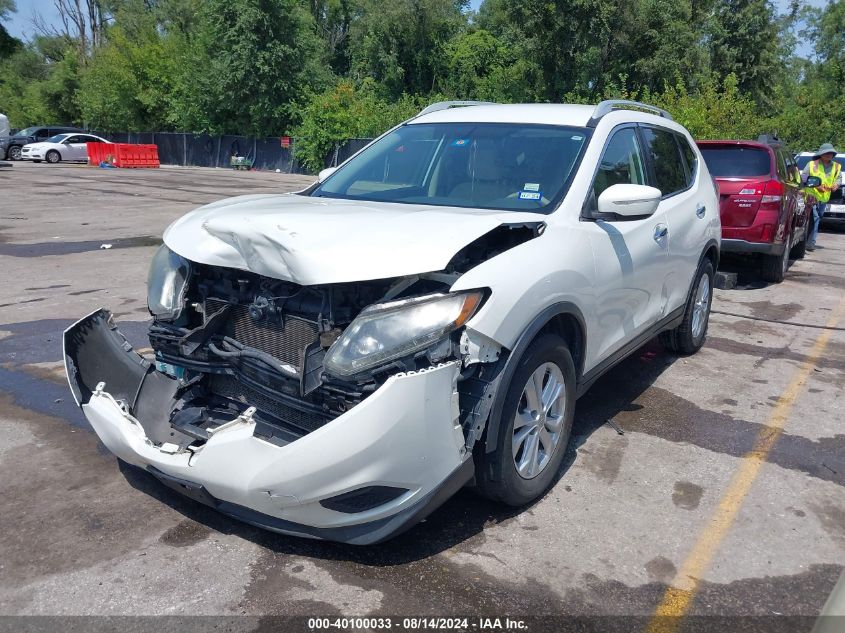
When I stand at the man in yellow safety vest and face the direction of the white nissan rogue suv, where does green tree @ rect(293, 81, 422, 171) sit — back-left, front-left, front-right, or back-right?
back-right

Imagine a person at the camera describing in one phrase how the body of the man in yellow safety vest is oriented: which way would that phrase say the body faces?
toward the camera

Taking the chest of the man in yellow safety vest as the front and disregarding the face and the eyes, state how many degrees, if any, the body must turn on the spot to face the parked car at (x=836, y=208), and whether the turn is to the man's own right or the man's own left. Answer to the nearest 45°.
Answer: approximately 180°

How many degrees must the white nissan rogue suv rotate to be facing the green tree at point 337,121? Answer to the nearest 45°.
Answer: approximately 135° to its right

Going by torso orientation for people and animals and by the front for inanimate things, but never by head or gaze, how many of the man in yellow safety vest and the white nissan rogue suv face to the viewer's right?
0

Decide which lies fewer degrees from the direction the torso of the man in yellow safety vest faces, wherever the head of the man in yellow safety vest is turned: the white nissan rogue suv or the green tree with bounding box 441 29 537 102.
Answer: the white nissan rogue suv

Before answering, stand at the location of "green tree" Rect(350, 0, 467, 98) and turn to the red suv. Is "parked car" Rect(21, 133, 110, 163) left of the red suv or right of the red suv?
right

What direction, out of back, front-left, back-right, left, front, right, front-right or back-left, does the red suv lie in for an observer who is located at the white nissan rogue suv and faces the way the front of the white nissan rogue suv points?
back

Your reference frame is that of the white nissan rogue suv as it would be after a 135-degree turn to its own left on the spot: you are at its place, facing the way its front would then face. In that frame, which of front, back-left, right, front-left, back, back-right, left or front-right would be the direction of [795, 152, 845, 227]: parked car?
front-left

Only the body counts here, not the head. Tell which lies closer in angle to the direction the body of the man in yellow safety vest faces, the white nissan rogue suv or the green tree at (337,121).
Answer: the white nissan rogue suv

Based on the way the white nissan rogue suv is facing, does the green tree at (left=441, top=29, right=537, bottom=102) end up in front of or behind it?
behind

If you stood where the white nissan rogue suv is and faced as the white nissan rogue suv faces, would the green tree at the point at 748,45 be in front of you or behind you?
behind
